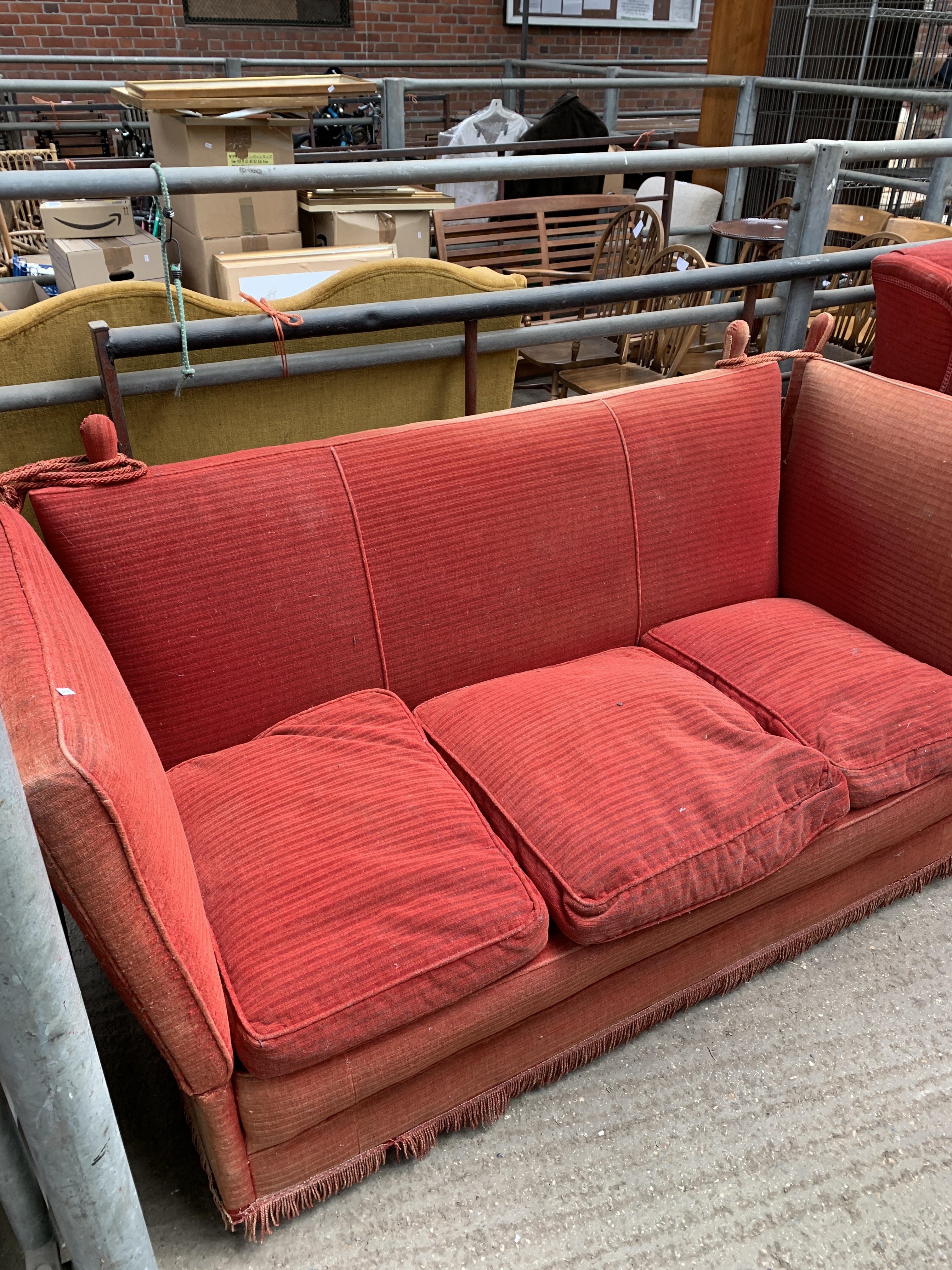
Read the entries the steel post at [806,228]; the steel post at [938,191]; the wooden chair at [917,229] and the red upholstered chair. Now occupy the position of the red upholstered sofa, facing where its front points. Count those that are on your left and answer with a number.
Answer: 4

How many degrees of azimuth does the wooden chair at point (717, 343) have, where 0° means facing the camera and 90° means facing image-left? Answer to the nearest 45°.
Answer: approximately 45°

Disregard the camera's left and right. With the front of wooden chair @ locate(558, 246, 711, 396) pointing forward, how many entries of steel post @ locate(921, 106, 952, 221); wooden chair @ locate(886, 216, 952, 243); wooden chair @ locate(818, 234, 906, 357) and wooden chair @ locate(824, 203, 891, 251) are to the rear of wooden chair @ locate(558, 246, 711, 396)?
4

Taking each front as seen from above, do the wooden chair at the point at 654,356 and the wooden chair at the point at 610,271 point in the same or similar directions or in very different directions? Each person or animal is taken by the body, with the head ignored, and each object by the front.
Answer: same or similar directions

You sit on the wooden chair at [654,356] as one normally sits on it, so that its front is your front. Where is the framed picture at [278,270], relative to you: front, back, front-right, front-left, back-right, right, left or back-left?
front

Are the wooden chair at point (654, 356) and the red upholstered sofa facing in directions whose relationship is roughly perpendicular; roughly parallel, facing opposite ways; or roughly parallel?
roughly perpendicular

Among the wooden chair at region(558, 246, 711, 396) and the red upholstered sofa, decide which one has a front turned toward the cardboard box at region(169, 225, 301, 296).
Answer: the wooden chair

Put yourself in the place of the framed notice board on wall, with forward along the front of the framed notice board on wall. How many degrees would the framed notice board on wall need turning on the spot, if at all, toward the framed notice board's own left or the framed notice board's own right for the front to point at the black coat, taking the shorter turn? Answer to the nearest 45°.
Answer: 0° — it already faces it

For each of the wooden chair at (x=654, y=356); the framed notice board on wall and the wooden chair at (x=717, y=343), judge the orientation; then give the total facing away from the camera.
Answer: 0

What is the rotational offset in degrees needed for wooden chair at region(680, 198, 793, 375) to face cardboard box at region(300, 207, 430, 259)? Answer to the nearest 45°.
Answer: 0° — it already faces it

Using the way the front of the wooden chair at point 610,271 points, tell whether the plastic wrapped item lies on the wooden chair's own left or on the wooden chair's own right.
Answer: on the wooden chair's own right

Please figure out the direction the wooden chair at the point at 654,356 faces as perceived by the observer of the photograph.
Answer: facing the viewer and to the left of the viewer

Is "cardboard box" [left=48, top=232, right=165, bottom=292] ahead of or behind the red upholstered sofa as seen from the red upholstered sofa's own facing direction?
behind

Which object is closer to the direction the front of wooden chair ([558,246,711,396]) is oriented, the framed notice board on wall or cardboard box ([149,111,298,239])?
the cardboard box

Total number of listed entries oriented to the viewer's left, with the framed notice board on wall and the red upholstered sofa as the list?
0

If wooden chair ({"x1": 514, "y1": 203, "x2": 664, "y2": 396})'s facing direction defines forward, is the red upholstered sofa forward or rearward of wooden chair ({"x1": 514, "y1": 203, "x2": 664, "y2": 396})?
forward

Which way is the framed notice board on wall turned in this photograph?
toward the camera

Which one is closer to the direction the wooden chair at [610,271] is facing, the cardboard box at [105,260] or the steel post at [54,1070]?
the cardboard box
